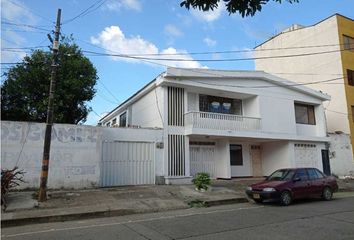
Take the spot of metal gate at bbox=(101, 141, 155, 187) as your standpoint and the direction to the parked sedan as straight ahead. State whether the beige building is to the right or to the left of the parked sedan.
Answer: left

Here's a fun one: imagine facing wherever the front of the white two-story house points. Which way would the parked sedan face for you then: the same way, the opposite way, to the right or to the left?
to the right

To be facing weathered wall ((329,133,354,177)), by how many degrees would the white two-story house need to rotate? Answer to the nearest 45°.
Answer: approximately 90° to its left

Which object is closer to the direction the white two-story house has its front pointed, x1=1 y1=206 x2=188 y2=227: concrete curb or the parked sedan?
the parked sedan

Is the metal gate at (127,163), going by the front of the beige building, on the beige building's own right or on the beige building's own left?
on the beige building's own right

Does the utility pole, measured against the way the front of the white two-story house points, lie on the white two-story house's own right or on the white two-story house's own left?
on the white two-story house's own right

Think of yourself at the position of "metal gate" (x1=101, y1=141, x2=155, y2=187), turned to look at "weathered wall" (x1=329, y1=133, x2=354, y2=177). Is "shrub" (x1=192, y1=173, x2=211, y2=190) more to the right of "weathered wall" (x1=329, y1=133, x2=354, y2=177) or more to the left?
right

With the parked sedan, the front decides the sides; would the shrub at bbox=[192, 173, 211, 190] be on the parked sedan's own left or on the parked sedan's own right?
on the parked sedan's own right
